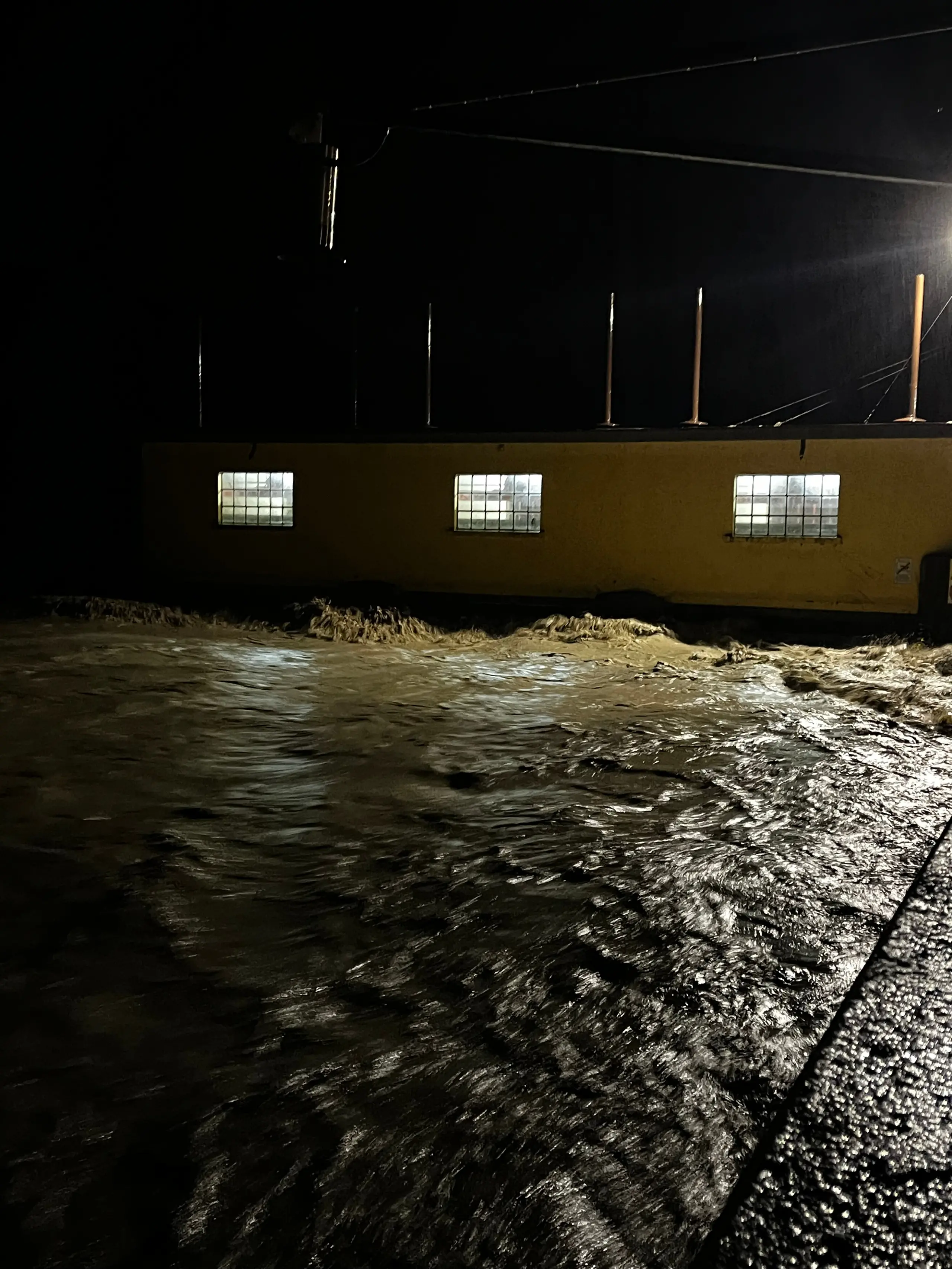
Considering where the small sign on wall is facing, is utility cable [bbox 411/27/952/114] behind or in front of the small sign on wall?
in front

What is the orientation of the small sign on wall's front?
toward the camera
